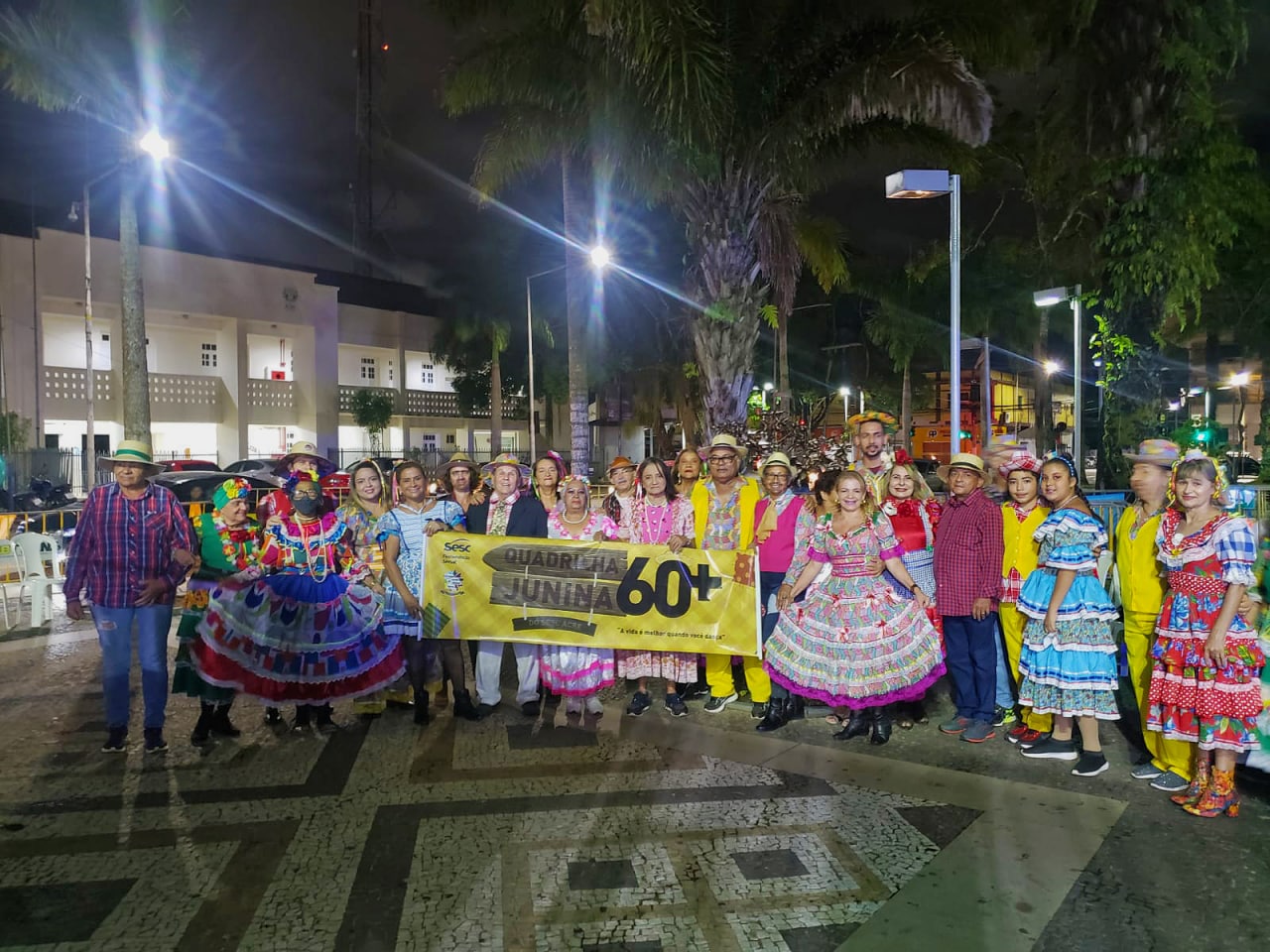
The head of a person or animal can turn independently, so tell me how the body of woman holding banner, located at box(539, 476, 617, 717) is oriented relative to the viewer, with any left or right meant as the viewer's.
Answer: facing the viewer

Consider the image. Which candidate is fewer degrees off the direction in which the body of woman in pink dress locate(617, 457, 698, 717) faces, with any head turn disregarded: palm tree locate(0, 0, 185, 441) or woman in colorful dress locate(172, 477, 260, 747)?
the woman in colorful dress

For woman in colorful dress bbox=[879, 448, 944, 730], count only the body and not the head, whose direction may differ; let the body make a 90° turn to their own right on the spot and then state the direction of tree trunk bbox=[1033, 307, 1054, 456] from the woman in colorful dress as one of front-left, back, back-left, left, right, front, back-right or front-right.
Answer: right

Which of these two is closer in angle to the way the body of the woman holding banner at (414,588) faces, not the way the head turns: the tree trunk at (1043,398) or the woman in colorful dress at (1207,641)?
the woman in colorful dress

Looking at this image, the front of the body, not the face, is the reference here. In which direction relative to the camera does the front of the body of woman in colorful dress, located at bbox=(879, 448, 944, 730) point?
toward the camera

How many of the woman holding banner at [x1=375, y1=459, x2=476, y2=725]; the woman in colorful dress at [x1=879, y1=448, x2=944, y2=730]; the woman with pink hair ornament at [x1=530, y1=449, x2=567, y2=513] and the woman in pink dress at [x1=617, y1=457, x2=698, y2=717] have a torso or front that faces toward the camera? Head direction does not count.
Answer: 4

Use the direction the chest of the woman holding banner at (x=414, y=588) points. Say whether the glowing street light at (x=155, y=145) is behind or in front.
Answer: behind

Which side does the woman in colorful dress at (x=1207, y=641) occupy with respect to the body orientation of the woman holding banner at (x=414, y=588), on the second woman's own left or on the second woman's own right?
on the second woman's own left

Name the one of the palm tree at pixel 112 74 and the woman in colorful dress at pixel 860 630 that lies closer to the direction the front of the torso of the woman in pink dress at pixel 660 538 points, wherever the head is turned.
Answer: the woman in colorful dress

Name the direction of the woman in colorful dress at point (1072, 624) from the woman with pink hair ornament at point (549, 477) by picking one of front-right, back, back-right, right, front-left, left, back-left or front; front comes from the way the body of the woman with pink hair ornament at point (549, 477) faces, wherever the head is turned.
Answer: front-left

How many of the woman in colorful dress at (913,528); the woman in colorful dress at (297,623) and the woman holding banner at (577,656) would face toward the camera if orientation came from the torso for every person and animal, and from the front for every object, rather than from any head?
3
